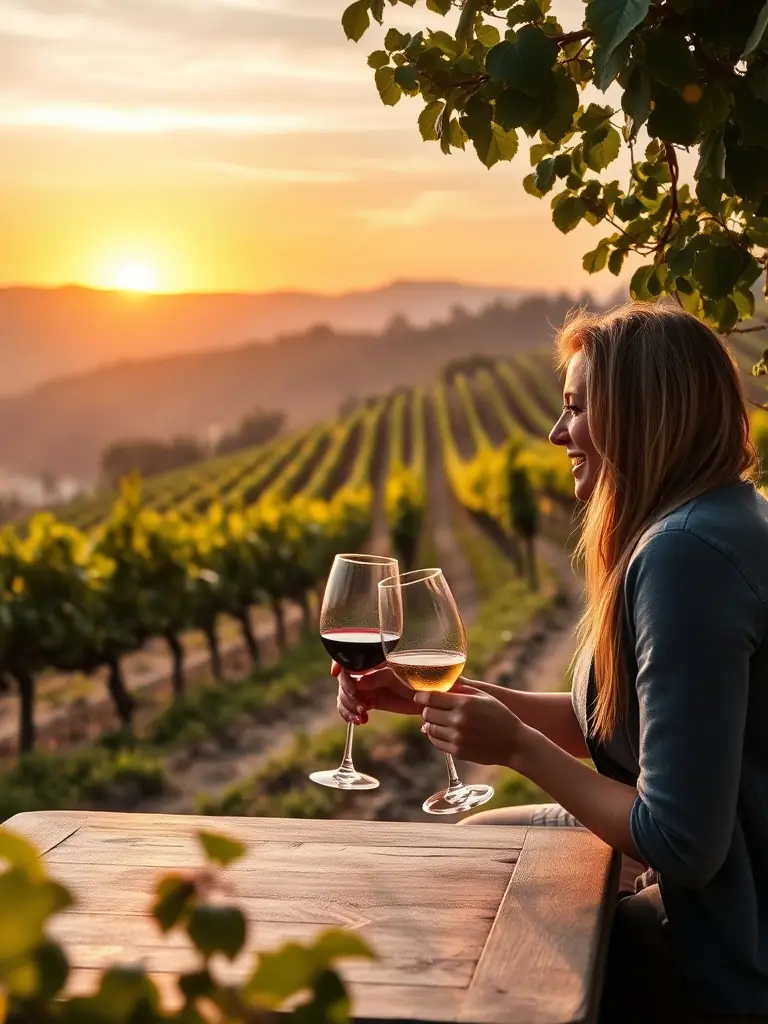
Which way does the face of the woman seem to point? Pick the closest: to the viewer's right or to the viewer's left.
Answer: to the viewer's left

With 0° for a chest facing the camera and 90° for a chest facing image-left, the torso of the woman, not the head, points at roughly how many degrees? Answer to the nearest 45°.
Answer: approximately 90°
